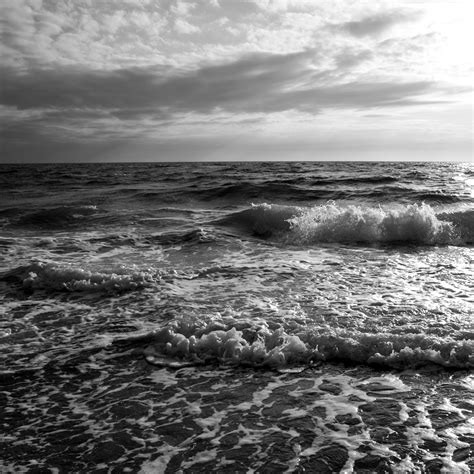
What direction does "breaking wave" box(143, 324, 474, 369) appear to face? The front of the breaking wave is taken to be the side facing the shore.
toward the camera

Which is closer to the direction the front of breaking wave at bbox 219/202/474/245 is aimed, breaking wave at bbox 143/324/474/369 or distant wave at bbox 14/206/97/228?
the breaking wave

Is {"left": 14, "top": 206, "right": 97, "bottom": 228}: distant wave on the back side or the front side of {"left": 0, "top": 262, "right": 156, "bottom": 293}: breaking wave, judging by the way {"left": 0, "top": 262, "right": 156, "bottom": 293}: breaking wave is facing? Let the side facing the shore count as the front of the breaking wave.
on the back side

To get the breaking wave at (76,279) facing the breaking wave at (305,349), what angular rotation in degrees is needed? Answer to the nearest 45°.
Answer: approximately 45° to its left

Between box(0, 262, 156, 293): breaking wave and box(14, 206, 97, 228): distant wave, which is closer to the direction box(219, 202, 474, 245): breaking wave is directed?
the breaking wave

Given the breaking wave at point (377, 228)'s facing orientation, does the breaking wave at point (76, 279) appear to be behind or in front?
in front

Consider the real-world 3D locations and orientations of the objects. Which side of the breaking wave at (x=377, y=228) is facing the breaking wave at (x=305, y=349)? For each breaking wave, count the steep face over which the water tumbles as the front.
front

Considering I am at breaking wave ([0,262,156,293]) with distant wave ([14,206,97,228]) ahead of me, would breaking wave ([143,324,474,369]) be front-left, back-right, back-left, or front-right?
back-right

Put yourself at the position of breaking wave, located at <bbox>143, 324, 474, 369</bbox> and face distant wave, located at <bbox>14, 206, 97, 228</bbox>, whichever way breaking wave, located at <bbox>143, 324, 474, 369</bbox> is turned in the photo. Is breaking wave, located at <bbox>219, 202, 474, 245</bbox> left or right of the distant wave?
right

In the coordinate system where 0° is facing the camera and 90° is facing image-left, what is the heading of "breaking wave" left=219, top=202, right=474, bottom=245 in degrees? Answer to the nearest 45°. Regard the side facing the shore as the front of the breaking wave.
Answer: approximately 0°

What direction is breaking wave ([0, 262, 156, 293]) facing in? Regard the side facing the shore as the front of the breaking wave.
toward the camera

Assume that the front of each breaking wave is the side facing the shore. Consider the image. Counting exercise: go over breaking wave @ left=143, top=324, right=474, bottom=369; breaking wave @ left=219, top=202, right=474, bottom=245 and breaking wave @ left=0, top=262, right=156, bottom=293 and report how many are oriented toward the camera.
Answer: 3

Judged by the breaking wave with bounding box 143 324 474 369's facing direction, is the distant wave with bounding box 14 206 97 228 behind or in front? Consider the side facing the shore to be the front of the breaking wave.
behind
